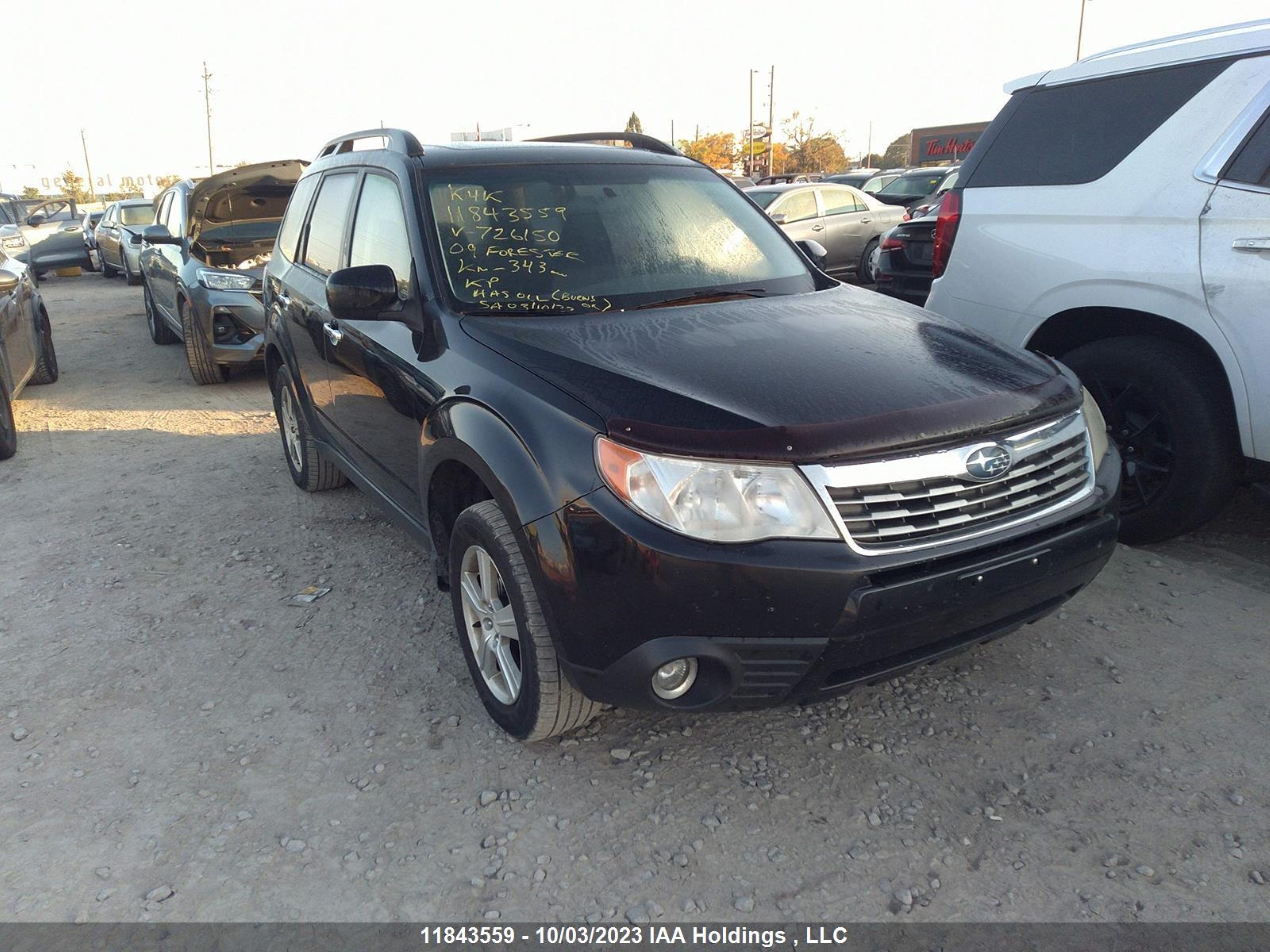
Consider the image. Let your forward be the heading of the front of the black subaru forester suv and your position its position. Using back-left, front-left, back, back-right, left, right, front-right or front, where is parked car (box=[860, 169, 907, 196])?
back-left

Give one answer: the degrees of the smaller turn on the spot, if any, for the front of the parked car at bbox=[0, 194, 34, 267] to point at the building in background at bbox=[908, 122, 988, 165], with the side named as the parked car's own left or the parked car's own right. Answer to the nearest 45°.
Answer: approximately 90° to the parked car's own left

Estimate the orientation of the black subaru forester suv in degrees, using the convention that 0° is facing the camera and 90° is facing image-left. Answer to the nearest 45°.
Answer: approximately 315°

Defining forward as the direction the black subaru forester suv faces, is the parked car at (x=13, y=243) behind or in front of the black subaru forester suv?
behind
